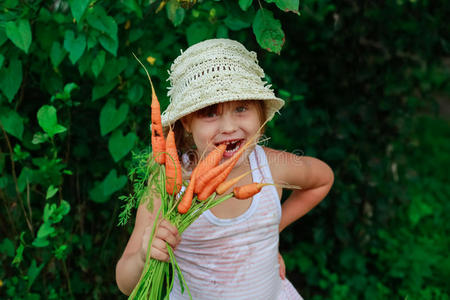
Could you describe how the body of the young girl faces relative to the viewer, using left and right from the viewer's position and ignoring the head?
facing the viewer
